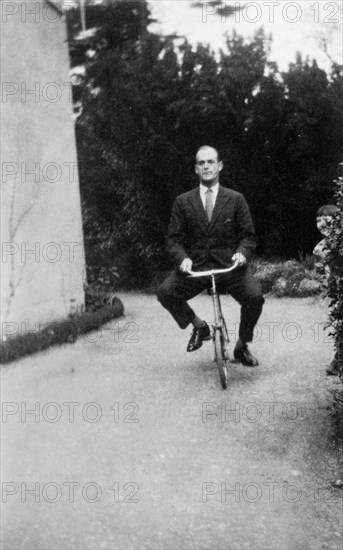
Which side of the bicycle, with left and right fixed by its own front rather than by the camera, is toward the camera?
front

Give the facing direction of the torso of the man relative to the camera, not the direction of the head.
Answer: toward the camera

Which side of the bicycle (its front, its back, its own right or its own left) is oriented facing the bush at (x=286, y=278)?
back

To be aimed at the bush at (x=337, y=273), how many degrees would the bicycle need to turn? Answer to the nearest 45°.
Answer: approximately 45° to its left

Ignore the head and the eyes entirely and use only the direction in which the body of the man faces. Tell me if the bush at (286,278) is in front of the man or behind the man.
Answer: behind
